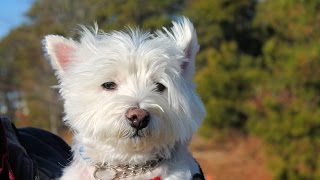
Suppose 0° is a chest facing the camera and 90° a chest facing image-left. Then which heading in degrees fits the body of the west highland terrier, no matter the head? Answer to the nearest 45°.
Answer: approximately 0°
